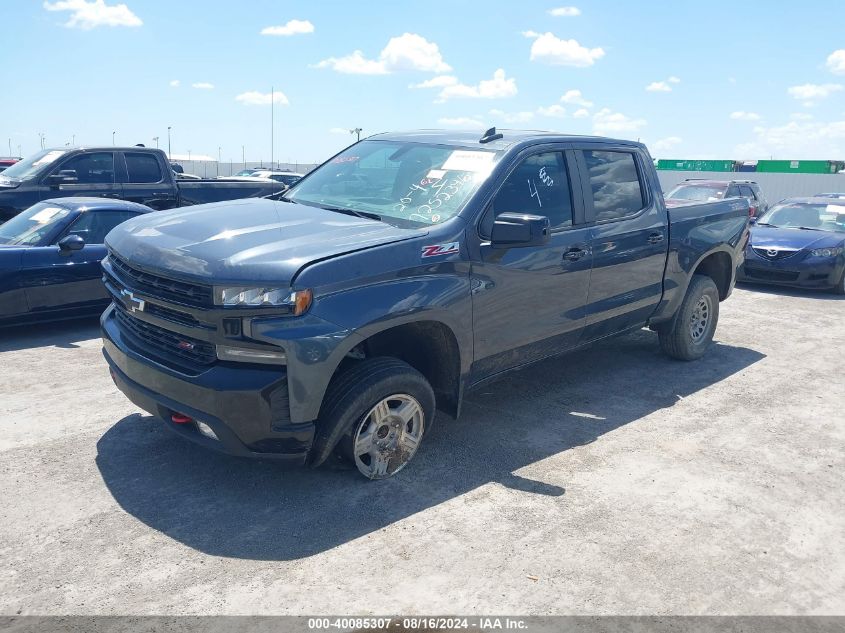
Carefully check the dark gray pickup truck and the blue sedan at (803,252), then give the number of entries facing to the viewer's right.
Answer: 0

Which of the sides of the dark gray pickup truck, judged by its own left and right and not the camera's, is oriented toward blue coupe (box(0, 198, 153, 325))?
right

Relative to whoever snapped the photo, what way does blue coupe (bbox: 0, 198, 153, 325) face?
facing the viewer and to the left of the viewer

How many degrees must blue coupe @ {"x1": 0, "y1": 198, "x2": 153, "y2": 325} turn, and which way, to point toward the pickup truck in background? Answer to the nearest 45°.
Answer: approximately 135° to its right

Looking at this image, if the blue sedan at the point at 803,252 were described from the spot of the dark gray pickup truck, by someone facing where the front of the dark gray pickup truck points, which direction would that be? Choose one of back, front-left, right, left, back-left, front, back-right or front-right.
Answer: back

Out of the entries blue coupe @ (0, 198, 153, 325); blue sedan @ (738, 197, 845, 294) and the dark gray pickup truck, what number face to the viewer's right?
0

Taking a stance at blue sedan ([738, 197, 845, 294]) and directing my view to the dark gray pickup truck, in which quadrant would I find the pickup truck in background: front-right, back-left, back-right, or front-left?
front-right

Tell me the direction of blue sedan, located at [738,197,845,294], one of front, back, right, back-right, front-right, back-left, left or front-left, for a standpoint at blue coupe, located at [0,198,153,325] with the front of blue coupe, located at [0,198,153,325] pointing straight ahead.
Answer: back-left

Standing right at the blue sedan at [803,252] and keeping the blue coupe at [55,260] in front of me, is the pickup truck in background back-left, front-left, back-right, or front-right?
front-right

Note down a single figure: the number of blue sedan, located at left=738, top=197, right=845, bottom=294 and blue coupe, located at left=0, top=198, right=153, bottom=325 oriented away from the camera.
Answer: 0

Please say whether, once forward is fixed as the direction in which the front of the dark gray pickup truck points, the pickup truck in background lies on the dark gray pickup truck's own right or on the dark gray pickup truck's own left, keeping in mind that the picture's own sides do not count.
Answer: on the dark gray pickup truck's own right
